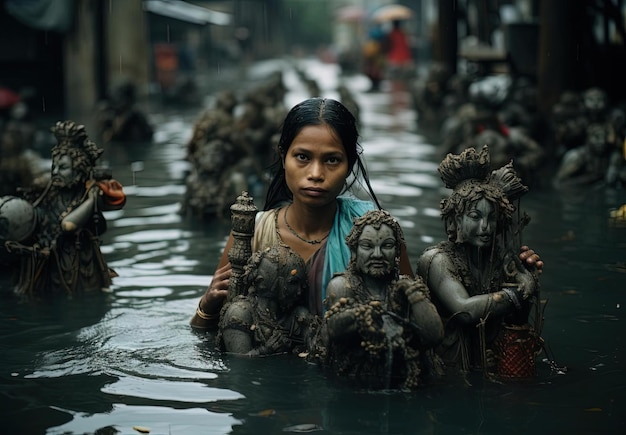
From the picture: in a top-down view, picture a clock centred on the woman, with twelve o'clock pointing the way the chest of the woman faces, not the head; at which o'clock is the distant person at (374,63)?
The distant person is roughly at 6 o'clock from the woman.

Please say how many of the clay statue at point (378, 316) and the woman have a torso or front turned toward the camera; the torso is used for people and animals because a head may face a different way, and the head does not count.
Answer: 2

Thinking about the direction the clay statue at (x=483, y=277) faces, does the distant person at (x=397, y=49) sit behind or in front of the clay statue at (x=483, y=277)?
behind

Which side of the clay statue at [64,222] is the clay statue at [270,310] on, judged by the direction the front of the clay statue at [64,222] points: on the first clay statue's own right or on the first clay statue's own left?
on the first clay statue's own left

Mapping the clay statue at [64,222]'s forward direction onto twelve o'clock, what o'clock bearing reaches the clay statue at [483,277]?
the clay statue at [483,277] is roughly at 9 o'clock from the clay statue at [64,222].

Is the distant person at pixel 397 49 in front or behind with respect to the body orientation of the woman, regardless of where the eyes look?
behind

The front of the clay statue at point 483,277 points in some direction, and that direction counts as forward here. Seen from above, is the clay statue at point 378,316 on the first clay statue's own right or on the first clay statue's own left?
on the first clay statue's own right

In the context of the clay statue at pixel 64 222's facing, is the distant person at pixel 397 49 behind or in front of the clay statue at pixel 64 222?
behind

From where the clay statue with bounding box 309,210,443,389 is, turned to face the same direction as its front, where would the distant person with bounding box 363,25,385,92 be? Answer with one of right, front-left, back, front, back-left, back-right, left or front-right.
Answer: back

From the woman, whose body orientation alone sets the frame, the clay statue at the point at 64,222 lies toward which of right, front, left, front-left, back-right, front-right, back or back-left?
back-right

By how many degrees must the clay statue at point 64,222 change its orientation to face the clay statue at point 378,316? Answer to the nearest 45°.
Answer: approximately 90° to its left

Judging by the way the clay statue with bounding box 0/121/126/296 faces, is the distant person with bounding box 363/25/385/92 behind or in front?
behind
